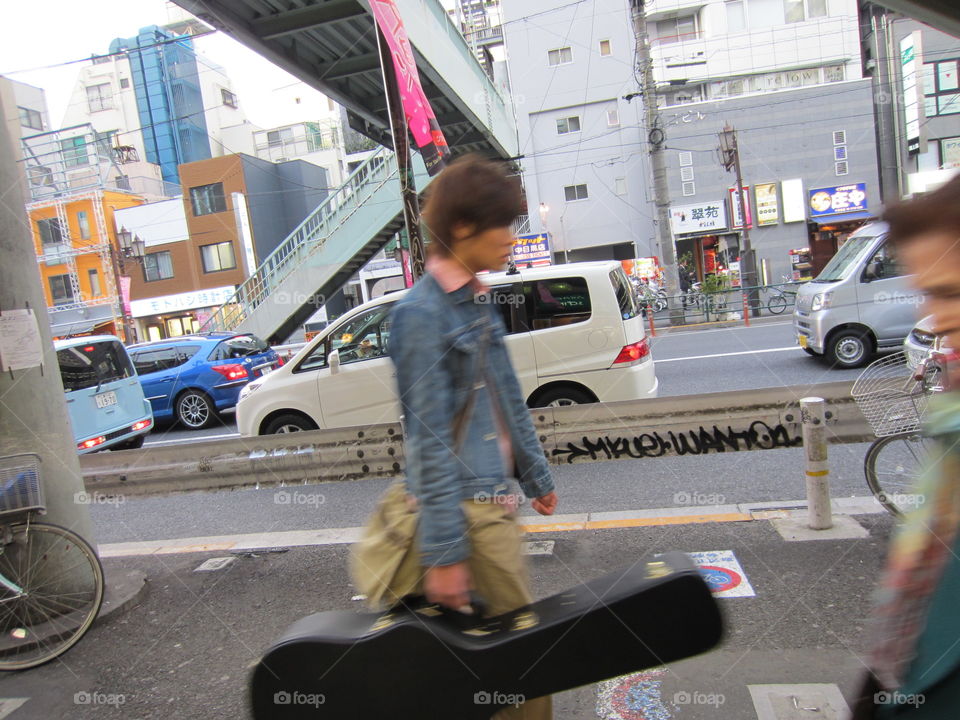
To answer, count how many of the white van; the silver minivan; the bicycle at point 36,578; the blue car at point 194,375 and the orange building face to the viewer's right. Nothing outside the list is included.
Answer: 1

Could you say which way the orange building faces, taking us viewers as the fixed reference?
facing the viewer

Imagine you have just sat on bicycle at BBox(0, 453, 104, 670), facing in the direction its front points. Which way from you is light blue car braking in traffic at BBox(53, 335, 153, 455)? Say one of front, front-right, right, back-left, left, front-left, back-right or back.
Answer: left

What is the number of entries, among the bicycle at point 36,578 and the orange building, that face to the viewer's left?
0

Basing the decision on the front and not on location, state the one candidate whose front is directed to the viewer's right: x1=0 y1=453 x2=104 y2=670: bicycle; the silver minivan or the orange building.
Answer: the bicycle

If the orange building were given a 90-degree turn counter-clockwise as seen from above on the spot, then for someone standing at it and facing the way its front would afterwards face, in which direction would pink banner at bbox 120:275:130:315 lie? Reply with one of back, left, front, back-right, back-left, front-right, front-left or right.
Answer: right

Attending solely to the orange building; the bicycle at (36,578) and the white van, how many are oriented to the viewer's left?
1

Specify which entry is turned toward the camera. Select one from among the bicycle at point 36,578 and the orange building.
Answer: the orange building

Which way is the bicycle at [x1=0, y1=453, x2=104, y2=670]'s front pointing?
to the viewer's right

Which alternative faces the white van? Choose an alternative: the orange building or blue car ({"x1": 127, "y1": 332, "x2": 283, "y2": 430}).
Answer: the orange building

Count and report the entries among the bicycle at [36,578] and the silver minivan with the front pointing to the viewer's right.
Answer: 1

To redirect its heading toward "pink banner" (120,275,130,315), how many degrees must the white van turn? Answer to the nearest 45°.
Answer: approximately 45° to its right

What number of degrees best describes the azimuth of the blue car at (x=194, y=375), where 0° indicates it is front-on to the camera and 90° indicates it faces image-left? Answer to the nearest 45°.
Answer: approximately 135°

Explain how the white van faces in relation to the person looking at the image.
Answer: facing to the left of the viewer

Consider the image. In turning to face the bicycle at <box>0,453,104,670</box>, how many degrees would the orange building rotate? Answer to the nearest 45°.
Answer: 0° — it already faces it

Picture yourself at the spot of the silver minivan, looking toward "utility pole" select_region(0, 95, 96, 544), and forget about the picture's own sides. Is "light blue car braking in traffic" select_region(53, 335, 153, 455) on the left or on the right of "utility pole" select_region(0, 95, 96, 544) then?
right
